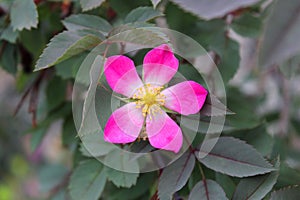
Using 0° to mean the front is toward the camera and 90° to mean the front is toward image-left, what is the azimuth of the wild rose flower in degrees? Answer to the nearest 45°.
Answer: approximately 0°
